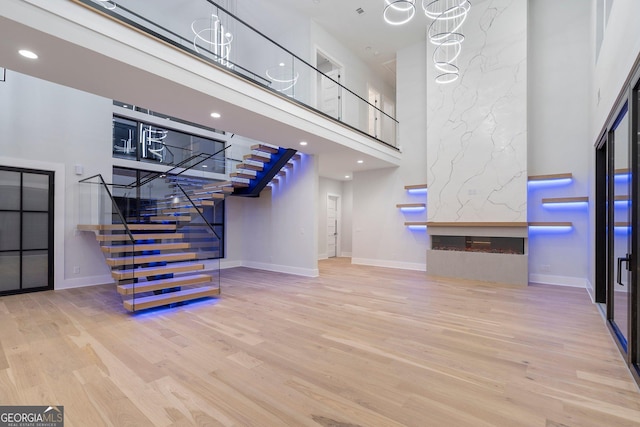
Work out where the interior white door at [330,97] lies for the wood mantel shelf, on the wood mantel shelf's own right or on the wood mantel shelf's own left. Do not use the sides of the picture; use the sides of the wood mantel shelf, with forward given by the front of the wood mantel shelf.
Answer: on the wood mantel shelf's own right

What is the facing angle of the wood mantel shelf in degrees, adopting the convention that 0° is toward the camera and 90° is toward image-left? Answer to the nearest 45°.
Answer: approximately 0°

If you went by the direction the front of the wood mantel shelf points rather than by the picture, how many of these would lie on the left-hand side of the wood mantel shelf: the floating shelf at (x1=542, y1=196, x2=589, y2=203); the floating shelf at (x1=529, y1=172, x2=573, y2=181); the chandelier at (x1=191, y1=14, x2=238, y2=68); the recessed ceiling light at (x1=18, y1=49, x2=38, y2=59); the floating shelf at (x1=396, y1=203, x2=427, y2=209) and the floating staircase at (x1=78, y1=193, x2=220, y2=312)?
2

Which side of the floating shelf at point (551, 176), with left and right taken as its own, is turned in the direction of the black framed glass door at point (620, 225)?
front

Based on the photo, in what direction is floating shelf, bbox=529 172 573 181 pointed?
toward the camera

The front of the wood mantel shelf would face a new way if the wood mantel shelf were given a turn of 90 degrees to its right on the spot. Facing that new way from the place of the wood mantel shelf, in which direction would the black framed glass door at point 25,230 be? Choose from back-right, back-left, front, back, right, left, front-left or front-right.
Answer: front-left

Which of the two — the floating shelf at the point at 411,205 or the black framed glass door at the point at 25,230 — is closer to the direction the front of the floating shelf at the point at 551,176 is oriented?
the black framed glass door

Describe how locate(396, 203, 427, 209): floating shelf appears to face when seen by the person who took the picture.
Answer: facing the viewer

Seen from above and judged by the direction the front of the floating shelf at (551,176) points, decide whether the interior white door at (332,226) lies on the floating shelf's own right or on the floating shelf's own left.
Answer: on the floating shelf's own right

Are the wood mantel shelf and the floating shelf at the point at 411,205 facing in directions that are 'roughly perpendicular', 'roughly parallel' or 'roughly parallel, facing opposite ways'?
roughly parallel

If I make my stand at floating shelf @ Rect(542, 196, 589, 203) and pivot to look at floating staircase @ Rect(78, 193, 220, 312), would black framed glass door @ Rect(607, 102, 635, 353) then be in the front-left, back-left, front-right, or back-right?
front-left
